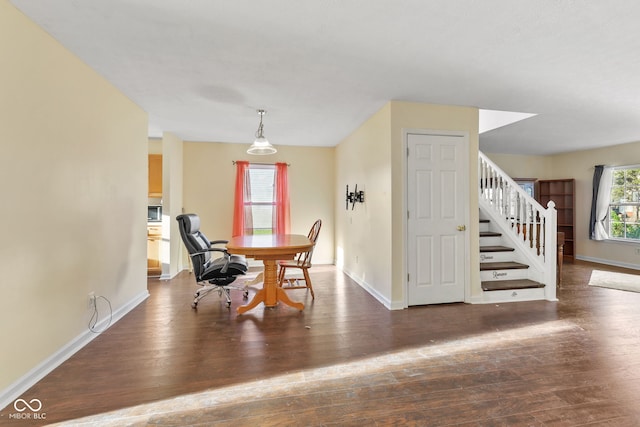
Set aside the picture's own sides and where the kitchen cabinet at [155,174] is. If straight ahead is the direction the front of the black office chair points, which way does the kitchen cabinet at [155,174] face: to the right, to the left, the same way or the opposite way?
to the right

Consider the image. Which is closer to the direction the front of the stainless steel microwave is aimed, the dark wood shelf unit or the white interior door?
the white interior door

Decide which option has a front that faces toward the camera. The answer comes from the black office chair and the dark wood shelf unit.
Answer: the dark wood shelf unit

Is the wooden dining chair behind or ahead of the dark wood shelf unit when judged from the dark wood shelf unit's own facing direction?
ahead

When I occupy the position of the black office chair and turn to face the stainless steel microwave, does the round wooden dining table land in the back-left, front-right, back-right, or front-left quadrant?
back-right

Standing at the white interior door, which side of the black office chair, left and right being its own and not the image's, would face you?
front

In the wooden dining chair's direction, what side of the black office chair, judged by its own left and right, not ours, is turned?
front

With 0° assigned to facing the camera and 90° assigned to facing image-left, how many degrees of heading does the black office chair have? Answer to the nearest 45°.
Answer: approximately 270°

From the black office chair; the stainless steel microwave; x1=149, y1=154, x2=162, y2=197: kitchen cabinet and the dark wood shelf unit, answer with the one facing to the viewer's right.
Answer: the black office chair

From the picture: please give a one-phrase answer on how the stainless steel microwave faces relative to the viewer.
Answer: facing the viewer

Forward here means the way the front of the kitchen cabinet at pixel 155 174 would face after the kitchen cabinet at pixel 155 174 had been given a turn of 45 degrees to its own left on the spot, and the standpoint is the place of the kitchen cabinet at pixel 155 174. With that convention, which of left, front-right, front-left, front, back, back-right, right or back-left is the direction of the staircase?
front

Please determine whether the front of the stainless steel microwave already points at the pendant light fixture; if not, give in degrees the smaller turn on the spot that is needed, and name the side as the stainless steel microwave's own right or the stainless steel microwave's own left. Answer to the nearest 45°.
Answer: approximately 45° to the stainless steel microwave's own left

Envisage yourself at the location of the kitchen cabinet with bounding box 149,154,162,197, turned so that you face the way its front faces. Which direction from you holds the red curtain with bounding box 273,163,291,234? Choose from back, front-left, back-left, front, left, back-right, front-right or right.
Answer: left

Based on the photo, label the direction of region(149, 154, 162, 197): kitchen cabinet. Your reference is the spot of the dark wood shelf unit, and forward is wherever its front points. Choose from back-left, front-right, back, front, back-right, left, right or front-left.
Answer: front-right

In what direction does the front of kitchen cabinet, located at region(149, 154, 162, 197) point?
toward the camera

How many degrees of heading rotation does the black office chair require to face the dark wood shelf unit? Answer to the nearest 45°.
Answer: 0° — it already faces it

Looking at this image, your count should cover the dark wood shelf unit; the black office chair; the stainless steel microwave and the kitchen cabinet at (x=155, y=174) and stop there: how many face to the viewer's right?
1

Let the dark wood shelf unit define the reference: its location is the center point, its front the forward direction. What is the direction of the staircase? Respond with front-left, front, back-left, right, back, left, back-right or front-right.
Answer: front

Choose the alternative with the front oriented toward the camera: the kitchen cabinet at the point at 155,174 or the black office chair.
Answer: the kitchen cabinet

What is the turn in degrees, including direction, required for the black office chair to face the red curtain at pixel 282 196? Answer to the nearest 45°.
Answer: approximately 45° to its left
